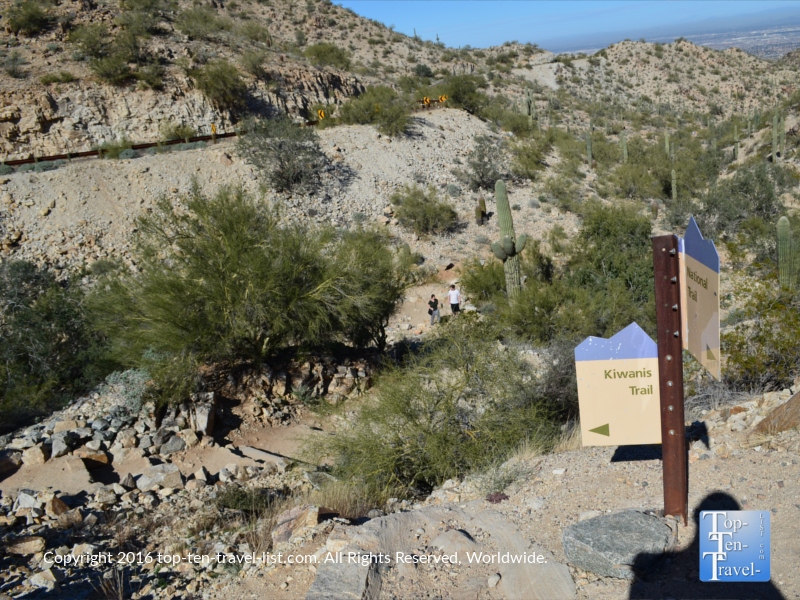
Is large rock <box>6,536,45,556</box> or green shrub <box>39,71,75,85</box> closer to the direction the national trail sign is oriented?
the large rock

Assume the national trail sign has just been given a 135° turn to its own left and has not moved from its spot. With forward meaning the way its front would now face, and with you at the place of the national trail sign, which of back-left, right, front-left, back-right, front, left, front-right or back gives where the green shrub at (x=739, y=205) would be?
left

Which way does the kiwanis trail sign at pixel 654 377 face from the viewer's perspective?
toward the camera

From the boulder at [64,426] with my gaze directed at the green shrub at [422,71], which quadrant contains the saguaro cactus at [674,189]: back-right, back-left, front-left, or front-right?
front-right

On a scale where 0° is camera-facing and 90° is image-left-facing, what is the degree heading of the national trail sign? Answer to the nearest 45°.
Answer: approximately 45°

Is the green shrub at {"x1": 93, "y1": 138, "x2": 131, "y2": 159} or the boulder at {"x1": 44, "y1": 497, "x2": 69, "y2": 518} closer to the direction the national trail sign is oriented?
the boulder
